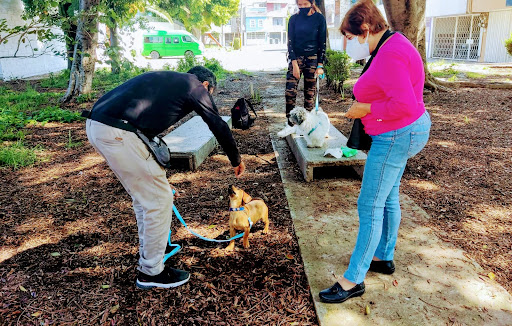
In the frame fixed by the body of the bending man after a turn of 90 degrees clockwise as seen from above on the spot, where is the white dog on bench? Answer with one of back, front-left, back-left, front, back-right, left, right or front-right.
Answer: back-left

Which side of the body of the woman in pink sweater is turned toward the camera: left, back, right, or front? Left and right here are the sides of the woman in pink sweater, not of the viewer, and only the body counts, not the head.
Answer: left

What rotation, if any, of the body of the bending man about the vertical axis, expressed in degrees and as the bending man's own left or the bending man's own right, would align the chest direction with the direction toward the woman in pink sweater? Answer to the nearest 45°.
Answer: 0° — they already face them

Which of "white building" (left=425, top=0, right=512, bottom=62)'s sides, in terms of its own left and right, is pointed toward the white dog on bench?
front

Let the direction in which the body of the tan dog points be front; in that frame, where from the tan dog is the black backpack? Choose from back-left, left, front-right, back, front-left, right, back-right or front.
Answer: back-right

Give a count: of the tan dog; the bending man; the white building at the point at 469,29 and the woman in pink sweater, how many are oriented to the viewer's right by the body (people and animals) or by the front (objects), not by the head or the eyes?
1

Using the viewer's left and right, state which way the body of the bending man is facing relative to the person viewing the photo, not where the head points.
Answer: facing to the right of the viewer

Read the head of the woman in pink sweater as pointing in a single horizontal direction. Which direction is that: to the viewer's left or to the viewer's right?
to the viewer's left

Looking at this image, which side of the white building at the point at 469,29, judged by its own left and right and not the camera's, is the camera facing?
front

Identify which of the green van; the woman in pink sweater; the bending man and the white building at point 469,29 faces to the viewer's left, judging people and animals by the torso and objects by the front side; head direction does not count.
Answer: the woman in pink sweater
